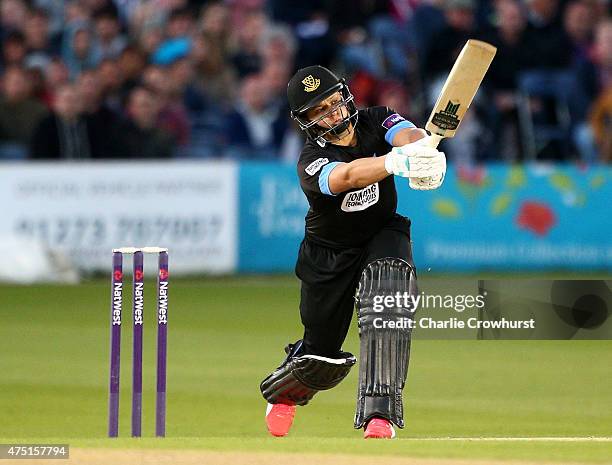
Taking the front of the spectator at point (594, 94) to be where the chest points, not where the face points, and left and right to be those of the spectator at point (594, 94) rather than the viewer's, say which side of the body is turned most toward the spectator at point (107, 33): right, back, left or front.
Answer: right

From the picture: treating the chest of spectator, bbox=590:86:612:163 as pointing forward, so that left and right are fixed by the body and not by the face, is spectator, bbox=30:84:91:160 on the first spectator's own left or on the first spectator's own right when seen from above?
on the first spectator's own right

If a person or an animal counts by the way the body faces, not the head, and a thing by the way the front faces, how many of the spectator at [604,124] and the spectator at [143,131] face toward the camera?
2

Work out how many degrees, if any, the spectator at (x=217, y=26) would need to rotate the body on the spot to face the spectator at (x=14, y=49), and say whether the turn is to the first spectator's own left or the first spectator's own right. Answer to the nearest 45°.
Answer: approximately 90° to the first spectator's own right

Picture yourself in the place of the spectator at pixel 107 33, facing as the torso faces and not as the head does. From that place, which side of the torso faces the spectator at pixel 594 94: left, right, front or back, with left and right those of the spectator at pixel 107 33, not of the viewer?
left

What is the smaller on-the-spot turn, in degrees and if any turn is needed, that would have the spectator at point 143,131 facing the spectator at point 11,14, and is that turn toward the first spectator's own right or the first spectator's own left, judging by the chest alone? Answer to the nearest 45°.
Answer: approximately 135° to the first spectator's own right

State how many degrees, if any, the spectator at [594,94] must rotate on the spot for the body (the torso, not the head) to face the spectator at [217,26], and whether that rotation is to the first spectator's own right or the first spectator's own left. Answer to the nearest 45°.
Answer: approximately 90° to the first spectator's own right
